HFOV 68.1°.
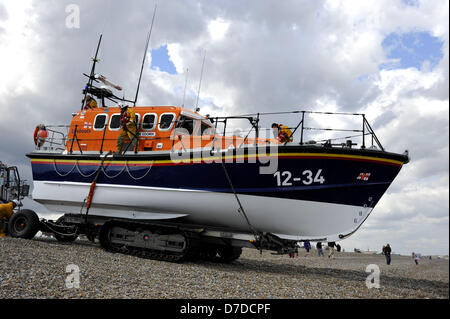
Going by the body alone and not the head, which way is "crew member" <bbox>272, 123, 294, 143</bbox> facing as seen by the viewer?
to the viewer's left

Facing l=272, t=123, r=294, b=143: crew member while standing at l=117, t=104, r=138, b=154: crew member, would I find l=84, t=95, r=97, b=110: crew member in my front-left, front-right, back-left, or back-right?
back-left

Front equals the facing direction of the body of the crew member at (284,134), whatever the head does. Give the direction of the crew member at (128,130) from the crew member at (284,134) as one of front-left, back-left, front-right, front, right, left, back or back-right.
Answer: front
